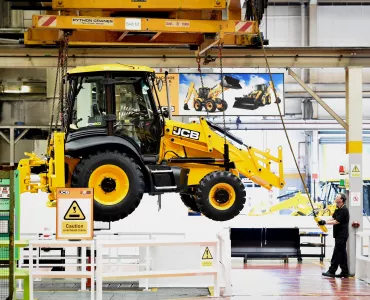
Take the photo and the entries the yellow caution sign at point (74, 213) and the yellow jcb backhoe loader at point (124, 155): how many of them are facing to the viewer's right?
1

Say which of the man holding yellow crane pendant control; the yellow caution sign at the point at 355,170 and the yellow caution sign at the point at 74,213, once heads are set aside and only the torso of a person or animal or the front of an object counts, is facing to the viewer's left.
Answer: the man holding yellow crane pendant control

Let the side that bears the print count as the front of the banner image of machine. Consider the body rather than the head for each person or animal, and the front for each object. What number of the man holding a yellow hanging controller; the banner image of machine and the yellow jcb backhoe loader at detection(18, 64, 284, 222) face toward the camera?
1

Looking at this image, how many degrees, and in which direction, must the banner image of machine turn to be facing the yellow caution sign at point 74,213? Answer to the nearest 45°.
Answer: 0° — it already faces it

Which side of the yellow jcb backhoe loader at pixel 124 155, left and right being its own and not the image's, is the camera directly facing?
right

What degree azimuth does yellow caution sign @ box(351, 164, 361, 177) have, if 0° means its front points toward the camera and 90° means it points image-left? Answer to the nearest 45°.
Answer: approximately 0°

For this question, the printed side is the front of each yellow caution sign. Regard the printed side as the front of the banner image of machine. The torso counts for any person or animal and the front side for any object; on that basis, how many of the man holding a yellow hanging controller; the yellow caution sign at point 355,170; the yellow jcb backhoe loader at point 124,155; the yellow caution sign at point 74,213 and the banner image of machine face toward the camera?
3

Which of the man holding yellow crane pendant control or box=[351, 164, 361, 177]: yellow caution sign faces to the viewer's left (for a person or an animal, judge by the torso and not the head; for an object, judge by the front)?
the man holding yellow crane pendant control

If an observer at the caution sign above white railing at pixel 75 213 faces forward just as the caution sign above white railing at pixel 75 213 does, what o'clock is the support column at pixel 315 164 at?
The support column is roughly at 7 o'clock from the caution sign above white railing.

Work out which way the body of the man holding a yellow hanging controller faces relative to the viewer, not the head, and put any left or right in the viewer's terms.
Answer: facing to the left of the viewer

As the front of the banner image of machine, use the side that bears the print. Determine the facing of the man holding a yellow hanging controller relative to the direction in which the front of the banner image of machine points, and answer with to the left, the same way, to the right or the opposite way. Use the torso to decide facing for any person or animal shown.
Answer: to the right
